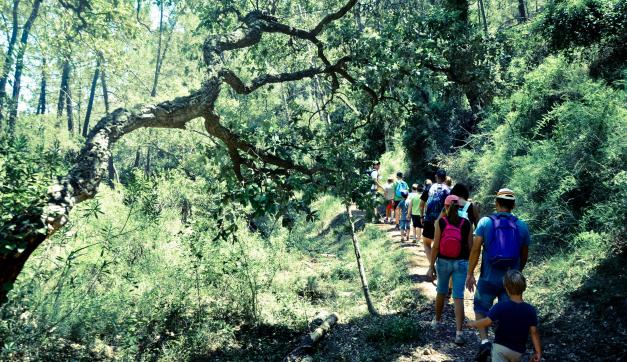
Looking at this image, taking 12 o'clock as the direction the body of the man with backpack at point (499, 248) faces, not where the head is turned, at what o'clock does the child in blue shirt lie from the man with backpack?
The child in blue shirt is roughly at 6 o'clock from the man with backpack.

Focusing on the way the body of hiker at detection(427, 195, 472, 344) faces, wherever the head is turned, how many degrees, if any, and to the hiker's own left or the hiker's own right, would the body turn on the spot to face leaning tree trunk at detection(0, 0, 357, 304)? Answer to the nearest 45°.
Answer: approximately 135° to the hiker's own left

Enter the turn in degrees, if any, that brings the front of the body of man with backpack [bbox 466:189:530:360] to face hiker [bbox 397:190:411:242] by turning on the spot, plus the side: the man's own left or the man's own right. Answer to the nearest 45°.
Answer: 0° — they already face them

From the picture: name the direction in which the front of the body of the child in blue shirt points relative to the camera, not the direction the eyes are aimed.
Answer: away from the camera

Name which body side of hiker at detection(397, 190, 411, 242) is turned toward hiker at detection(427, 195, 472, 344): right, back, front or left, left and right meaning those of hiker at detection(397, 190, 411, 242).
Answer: back

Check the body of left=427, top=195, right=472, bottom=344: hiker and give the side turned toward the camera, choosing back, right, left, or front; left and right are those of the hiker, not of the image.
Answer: back

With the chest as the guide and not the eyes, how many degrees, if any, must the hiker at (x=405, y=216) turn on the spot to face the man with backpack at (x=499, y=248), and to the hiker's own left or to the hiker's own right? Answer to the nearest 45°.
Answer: approximately 180°

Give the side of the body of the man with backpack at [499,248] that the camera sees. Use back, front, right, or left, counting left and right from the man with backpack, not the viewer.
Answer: back

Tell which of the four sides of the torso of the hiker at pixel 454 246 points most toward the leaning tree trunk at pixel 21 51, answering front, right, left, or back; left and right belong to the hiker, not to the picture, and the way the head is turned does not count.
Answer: left

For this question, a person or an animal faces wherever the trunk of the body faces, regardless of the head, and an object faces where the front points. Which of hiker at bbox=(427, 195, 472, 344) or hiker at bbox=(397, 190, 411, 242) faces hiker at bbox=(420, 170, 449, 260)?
hiker at bbox=(427, 195, 472, 344)

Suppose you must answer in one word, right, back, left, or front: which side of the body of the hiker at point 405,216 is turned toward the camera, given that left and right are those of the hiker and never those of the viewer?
back

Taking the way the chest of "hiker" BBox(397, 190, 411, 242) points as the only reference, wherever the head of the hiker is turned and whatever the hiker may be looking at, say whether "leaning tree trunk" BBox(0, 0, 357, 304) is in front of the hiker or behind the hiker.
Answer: behind

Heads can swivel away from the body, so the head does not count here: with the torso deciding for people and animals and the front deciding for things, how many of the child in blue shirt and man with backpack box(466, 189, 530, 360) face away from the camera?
2

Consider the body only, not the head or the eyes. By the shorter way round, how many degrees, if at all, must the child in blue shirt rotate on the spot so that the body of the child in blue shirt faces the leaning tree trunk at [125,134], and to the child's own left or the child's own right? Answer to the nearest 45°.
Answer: approximately 90° to the child's own left
